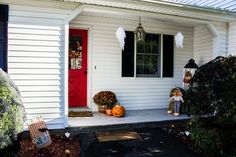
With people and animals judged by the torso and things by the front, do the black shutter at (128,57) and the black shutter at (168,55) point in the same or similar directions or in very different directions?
same or similar directions

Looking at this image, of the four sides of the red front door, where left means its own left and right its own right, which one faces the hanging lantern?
left

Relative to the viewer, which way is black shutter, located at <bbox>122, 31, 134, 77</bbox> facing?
toward the camera

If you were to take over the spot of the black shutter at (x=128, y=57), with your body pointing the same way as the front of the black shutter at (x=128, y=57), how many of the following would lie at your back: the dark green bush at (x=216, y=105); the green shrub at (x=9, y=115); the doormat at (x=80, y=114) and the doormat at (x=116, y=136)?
0

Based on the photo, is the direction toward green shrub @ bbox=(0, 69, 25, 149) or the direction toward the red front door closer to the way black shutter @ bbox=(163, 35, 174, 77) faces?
the green shrub

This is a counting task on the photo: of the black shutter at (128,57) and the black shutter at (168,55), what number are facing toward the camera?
2

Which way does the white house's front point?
toward the camera

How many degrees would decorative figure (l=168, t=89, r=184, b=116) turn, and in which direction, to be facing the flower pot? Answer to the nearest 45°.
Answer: approximately 90° to its right

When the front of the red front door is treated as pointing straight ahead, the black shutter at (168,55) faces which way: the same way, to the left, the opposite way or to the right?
the same way

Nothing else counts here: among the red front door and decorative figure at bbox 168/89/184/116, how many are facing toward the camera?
2

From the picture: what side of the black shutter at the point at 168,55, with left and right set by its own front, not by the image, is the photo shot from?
front

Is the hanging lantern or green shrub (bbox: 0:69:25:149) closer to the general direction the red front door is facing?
the green shrub

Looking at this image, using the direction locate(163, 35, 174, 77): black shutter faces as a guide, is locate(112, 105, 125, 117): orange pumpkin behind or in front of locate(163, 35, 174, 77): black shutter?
in front

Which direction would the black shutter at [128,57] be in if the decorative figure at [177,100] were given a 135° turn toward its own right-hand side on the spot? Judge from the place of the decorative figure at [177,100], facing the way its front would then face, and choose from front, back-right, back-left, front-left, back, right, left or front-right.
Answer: front-left

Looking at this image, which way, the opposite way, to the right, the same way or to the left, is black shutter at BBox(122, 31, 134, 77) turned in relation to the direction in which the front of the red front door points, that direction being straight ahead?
the same way

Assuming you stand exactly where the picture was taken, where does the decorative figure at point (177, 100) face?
facing the viewer

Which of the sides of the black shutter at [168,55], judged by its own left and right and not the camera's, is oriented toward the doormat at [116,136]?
front
